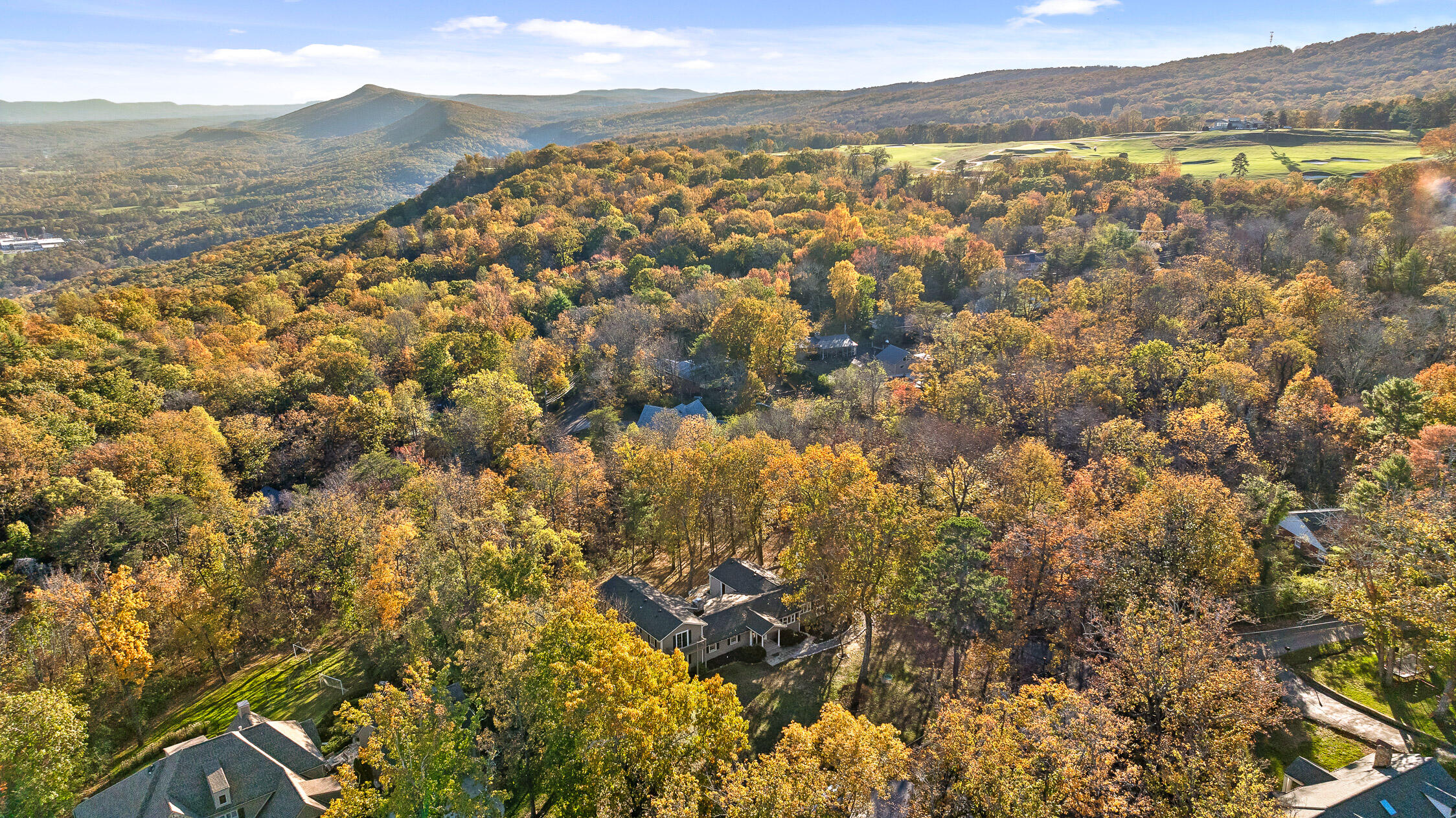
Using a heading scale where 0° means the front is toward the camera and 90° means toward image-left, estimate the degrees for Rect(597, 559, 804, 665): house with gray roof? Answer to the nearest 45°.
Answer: approximately 315°
